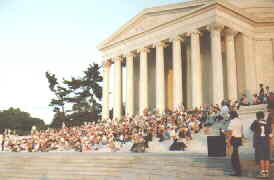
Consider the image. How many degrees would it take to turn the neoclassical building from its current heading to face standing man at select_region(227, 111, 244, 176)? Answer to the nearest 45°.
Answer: approximately 45° to its left

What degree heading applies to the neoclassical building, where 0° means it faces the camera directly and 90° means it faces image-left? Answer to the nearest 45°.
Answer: approximately 45°

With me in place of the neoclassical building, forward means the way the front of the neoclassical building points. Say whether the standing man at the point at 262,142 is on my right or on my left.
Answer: on my left

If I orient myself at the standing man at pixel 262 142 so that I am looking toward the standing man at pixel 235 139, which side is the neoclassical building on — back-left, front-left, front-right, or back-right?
front-right

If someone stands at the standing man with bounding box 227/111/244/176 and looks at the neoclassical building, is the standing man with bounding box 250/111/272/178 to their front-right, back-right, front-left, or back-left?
back-right
